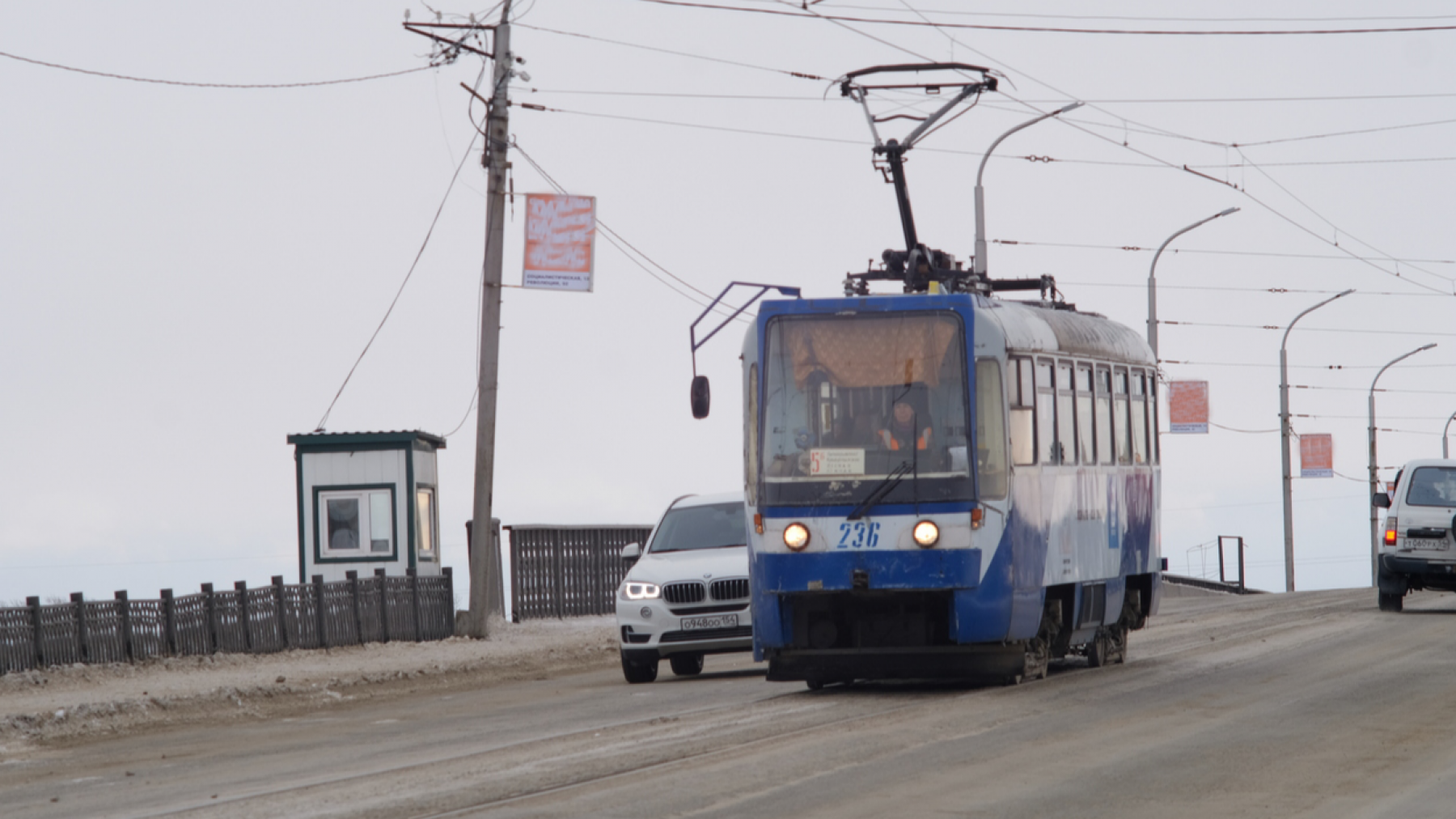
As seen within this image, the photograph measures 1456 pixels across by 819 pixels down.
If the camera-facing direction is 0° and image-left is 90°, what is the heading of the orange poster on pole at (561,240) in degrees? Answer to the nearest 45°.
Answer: approximately 0°

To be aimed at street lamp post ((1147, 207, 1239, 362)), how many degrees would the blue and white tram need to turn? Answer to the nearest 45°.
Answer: approximately 180°

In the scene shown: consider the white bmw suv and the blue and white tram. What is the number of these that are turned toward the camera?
2

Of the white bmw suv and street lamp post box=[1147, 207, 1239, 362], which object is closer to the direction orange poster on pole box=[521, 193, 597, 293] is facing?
the white bmw suv

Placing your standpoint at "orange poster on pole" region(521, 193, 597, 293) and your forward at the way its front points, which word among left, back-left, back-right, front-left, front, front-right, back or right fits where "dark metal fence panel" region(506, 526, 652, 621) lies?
back
